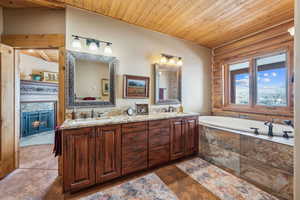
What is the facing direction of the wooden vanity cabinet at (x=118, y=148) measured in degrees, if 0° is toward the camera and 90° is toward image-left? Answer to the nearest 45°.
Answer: approximately 315°

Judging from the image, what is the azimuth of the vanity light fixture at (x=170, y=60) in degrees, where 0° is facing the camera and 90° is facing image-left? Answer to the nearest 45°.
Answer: approximately 315°

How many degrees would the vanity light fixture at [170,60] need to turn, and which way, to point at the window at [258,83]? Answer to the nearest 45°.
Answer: approximately 45° to its left

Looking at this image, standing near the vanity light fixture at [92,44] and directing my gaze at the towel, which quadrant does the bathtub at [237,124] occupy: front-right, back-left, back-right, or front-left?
back-left

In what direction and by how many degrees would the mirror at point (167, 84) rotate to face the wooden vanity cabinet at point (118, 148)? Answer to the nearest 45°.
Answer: approximately 90° to its right
